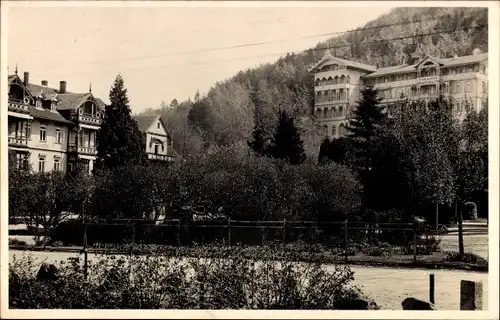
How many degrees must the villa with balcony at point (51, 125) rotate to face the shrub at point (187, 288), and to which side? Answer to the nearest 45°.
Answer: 0° — it already faces it

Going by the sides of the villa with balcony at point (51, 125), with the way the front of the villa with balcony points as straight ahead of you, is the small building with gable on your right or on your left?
on your left

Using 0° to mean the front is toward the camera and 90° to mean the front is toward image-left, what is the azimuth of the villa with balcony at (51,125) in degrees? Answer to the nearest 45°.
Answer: approximately 315°

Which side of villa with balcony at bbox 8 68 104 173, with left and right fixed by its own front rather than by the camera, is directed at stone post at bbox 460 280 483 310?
front

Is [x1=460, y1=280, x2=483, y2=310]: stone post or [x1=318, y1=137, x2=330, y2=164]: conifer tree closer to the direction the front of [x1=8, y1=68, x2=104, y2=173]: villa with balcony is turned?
the stone post

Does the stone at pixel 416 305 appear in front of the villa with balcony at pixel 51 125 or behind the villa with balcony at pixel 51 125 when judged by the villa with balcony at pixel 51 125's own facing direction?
in front
